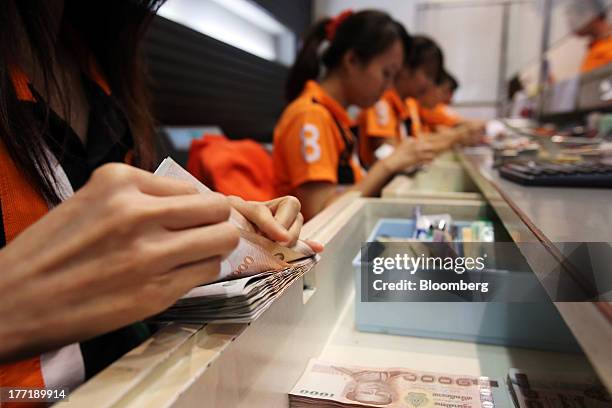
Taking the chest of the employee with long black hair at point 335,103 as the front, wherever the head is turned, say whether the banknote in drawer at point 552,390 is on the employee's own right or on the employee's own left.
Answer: on the employee's own right

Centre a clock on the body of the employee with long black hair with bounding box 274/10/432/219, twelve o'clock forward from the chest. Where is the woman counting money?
The woman counting money is roughly at 3 o'clock from the employee with long black hair.

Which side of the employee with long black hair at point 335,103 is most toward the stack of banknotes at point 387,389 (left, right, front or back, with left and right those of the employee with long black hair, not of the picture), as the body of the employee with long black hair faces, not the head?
right

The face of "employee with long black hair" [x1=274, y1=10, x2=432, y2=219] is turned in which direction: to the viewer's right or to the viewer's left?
to the viewer's right

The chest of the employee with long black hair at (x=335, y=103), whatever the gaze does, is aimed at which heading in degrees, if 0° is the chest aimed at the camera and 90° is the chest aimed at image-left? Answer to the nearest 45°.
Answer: approximately 270°
